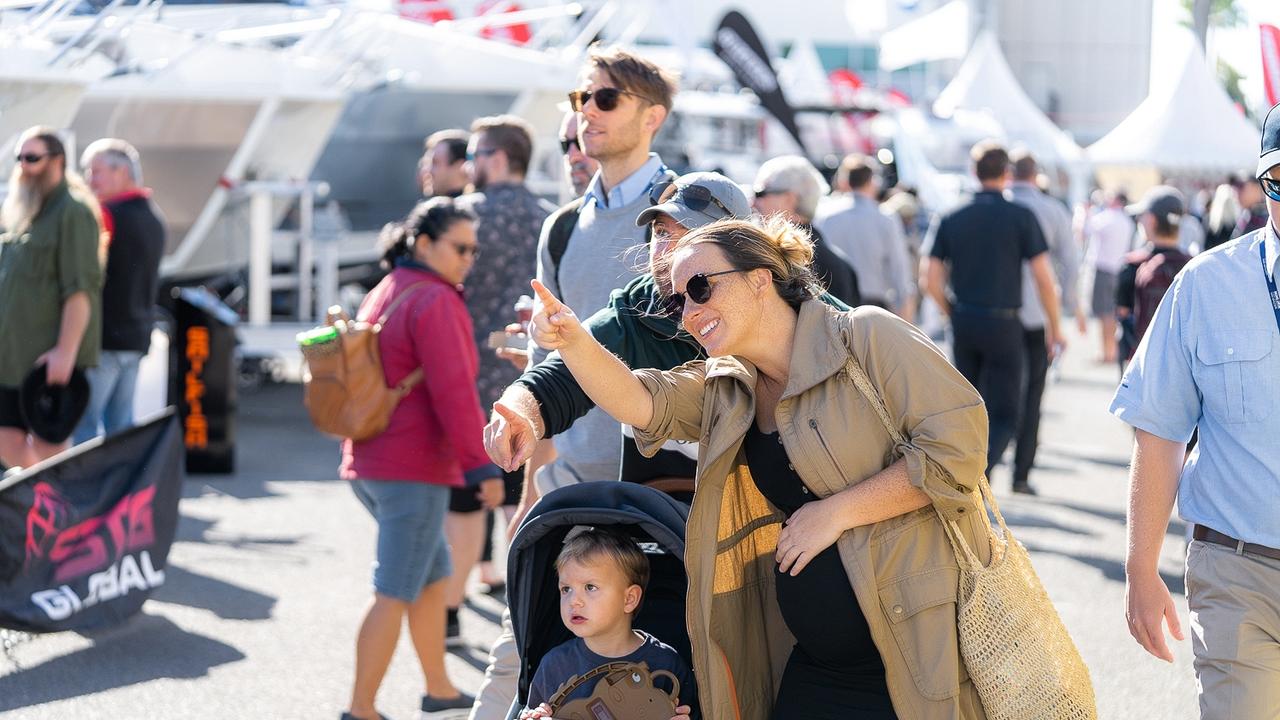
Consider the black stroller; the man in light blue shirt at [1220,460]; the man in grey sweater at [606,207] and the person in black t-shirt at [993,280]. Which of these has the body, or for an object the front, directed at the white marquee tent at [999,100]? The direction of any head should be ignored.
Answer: the person in black t-shirt

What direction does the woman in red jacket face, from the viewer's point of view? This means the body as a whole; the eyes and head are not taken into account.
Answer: to the viewer's right

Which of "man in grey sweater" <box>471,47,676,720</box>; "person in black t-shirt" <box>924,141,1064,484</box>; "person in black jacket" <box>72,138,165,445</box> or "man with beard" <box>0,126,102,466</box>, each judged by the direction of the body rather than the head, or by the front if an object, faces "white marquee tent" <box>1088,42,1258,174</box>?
"person in black t-shirt" <box>924,141,1064,484</box>

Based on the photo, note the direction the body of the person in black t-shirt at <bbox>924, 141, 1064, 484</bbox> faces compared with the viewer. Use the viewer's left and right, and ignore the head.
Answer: facing away from the viewer

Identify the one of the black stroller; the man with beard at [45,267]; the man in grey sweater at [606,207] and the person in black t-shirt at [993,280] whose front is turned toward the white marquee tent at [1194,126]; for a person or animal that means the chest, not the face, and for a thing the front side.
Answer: the person in black t-shirt

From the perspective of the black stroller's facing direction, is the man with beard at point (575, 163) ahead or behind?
behind

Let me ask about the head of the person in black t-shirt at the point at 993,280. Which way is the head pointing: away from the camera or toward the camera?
away from the camera

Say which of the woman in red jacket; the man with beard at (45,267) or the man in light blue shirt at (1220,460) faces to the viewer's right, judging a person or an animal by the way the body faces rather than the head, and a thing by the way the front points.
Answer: the woman in red jacket

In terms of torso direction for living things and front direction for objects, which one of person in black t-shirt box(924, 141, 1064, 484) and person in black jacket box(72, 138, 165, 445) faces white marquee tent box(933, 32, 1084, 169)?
person in black t-shirt box(924, 141, 1064, 484)

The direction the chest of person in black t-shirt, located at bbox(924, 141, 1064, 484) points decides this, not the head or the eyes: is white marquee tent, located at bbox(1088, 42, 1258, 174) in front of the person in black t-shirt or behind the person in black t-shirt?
in front

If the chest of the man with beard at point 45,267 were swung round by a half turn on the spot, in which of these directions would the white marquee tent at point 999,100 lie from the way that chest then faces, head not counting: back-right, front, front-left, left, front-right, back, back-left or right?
front

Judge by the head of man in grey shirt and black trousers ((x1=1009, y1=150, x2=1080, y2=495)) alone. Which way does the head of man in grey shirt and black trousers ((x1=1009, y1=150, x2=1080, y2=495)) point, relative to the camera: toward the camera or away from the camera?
away from the camera
